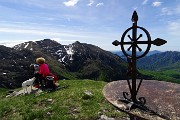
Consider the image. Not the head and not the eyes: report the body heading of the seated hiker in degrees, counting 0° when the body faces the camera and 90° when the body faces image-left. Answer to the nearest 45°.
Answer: approximately 90°
